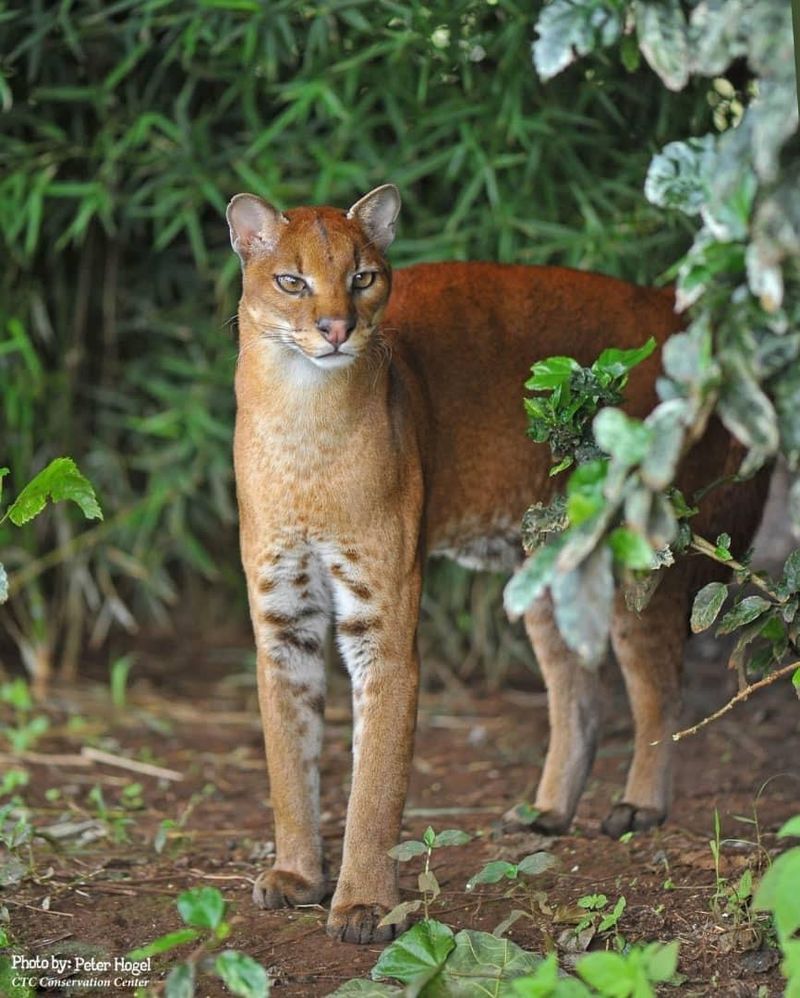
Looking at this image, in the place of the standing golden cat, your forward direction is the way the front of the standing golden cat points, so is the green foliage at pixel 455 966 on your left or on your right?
on your left

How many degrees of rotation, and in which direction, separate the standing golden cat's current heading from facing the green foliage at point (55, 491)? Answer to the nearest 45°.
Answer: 0° — it already faces it

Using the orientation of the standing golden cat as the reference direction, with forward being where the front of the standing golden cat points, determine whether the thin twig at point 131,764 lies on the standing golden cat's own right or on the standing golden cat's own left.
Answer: on the standing golden cat's own right

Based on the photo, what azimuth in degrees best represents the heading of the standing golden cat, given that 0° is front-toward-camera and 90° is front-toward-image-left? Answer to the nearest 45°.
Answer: approximately 45°

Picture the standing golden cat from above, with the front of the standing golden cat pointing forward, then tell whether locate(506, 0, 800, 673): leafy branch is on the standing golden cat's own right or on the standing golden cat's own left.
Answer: on the standing golden cat's own left

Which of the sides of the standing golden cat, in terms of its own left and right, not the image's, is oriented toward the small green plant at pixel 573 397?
left

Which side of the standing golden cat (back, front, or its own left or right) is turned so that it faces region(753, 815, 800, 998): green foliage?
left
